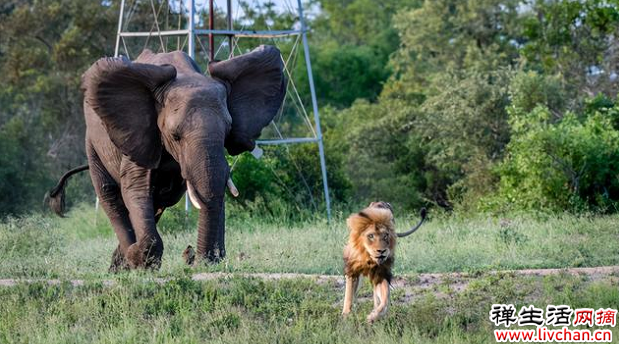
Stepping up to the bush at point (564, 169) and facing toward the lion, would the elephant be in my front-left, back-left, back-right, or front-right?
front-right

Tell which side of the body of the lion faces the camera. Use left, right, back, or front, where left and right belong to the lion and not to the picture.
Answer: front

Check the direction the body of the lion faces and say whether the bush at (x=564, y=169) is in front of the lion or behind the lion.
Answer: behind

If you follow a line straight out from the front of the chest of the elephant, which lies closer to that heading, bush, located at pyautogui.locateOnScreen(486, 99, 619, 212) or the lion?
the lion

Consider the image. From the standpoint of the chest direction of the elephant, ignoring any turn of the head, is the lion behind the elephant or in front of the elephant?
in front

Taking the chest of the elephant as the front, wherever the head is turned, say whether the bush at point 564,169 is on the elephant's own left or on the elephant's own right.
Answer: on the elephant's own left

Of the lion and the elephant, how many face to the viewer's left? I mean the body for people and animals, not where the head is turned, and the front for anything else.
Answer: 0

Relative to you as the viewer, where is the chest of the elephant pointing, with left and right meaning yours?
facing the viewer and to the right of the viewer

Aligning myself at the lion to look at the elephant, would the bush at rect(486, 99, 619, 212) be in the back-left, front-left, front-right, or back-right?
front-right
